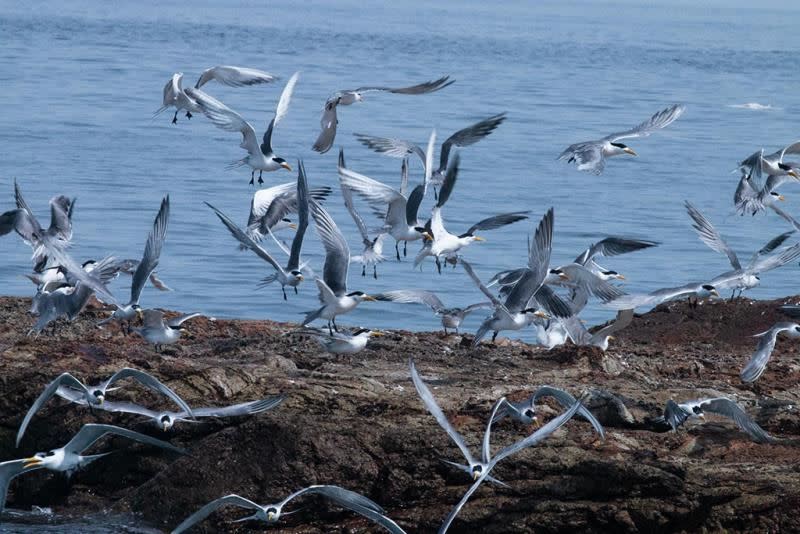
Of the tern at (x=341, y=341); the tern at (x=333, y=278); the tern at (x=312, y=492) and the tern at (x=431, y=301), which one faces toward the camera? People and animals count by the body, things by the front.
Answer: the tern at (x=312, y=492)

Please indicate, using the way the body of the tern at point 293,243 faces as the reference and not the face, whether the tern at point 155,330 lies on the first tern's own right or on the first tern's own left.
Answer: on the first tern's own right

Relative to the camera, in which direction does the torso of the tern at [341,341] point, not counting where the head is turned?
to the viewer's right

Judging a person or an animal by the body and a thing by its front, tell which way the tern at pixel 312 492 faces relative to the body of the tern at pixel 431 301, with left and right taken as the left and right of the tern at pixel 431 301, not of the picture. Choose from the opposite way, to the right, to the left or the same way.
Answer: the opposite way

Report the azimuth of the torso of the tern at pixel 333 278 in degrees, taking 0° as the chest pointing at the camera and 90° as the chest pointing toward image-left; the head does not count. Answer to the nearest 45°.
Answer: approximately 270°

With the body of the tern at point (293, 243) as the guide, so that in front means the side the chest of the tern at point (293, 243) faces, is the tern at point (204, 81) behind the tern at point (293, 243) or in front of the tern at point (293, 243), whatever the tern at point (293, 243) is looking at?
behind

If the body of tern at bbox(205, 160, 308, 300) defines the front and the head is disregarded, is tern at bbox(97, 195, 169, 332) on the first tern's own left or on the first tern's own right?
on the first tern's own right

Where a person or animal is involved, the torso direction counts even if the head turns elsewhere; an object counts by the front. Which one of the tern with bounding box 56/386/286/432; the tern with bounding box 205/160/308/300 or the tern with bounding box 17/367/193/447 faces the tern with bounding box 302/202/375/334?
the tern with bounding box 205/160/308/300

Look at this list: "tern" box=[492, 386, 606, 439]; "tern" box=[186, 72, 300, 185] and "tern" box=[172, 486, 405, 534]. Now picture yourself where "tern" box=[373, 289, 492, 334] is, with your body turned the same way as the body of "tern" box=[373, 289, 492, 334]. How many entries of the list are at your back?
2

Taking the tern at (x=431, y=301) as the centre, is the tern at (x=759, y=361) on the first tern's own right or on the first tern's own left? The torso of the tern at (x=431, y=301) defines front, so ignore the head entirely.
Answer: on the first tern's own right
